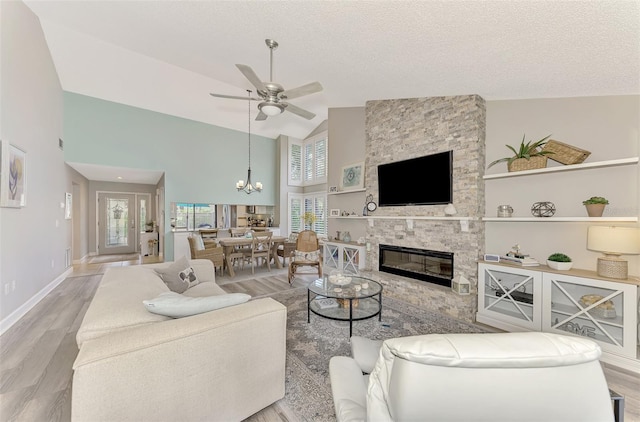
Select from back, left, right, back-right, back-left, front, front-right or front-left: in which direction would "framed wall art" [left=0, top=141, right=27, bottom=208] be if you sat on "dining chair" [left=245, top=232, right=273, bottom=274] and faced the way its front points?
left

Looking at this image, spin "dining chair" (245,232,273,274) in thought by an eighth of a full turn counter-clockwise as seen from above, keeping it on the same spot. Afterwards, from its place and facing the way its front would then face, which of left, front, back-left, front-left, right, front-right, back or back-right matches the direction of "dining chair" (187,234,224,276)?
front

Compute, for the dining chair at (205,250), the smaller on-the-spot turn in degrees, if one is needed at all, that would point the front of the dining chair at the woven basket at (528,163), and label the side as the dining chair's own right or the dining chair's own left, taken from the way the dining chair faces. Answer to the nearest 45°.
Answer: approximately 45° to the dining chair's own right

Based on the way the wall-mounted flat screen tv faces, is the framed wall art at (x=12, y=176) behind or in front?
in front

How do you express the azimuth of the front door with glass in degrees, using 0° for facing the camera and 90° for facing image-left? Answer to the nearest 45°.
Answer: approximately 0°

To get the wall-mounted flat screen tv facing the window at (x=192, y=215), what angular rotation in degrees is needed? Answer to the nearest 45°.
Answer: approximately 45° to its right

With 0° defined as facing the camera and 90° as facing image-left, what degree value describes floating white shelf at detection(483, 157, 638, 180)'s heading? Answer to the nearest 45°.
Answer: approximately 45°

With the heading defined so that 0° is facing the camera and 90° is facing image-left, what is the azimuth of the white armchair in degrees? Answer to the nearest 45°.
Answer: approximately 135°

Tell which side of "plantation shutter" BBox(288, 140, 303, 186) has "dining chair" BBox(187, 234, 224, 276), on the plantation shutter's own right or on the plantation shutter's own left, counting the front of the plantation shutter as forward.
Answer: on the plantation shutter's own right

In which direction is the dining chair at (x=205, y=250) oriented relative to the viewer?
to the viewer's right

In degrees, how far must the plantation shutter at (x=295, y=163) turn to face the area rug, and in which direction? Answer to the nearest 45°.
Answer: approximately 45° to its right

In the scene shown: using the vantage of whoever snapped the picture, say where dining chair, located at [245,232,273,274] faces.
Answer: facing away from the viewer and to the left of the viewer

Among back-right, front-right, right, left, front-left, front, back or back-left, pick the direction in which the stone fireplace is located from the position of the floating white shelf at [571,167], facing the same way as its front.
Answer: front-right

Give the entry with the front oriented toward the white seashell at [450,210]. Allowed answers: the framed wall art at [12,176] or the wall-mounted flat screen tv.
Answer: the framed wall art

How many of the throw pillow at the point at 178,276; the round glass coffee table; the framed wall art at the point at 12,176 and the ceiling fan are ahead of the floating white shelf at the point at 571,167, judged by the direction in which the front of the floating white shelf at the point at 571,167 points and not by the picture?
4

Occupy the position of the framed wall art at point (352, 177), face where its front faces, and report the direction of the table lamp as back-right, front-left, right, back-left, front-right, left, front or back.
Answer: left

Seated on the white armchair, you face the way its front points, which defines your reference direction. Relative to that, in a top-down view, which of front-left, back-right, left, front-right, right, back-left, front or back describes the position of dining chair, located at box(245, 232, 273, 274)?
front

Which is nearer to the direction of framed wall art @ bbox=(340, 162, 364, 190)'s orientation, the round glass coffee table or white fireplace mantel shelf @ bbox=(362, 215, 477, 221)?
the round glass coffee table

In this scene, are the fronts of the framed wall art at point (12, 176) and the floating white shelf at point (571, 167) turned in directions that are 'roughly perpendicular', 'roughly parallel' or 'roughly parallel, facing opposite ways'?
roughly parallel, facing opposite ways
